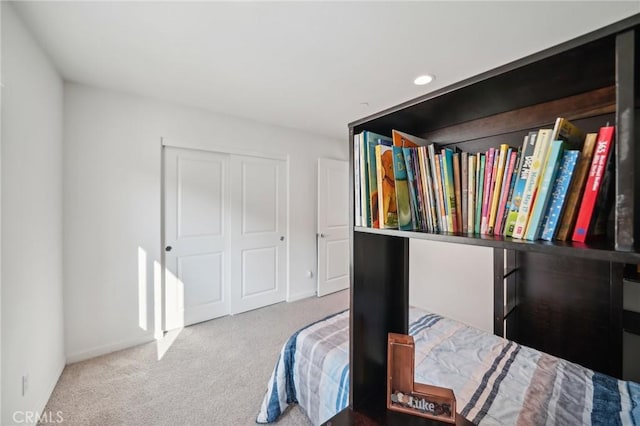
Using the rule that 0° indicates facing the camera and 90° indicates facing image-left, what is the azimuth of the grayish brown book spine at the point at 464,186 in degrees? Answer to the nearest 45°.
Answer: approximately 0°

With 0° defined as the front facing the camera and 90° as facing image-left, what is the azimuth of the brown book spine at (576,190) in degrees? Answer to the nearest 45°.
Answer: approximately 0°
